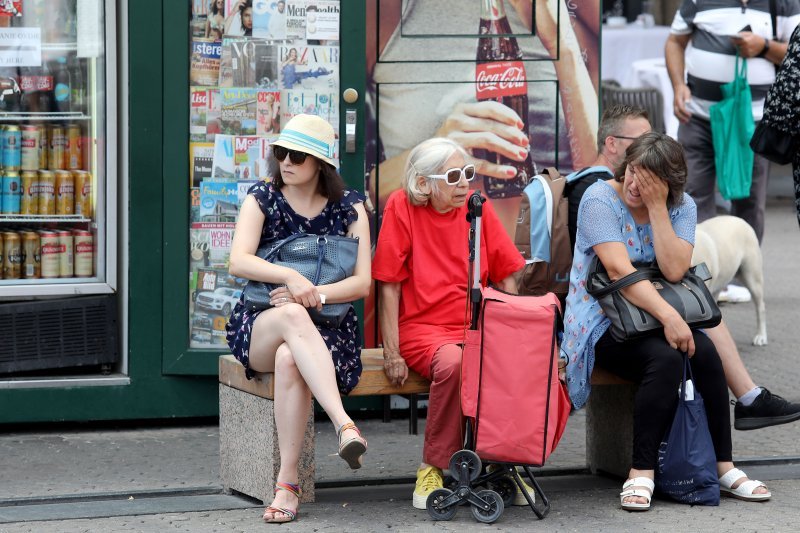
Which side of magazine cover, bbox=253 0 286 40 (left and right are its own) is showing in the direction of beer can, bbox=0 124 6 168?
right

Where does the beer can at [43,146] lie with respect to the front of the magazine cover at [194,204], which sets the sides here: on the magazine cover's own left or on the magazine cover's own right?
on the magazine cover's own right

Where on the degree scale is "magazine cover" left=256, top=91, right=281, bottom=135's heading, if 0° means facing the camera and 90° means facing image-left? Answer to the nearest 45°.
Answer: approximately 0°

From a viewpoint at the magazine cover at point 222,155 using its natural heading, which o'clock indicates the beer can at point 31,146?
The beer can is roughly at 4 o'clock from the magazine cover.

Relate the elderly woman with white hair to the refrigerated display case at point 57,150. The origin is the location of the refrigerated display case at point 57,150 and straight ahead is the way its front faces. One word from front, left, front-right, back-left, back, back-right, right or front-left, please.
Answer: front-left

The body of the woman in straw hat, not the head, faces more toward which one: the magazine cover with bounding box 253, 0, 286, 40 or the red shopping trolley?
the red shopping trolley
